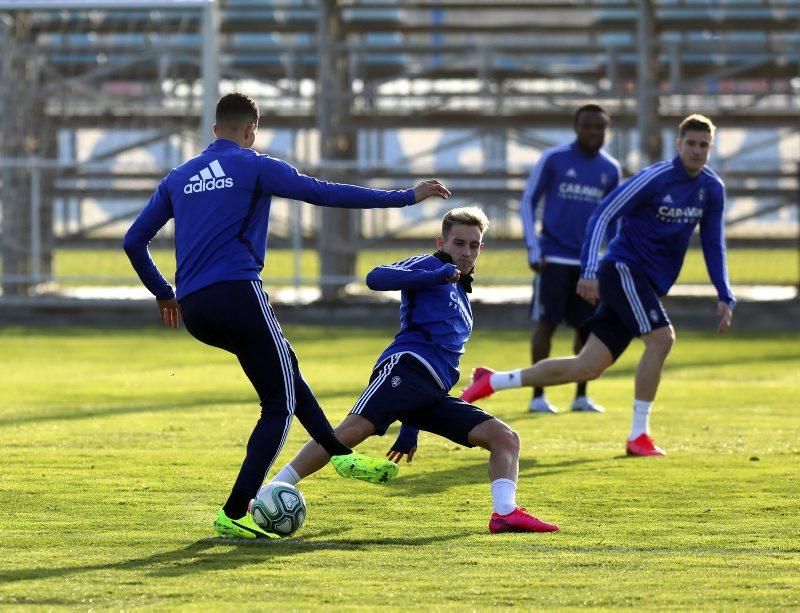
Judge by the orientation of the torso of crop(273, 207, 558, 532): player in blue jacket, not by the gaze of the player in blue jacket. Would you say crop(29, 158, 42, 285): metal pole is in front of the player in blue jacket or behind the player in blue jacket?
behind

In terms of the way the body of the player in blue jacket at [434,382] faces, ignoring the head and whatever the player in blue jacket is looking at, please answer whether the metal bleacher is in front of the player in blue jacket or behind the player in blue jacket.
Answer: behind

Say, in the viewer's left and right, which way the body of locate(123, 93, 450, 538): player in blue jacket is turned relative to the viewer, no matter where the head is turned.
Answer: facing away from the viewer and to the right of the viewer

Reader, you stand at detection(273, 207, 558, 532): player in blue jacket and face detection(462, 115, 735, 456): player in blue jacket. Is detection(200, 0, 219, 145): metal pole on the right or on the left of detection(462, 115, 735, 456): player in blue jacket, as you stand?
left

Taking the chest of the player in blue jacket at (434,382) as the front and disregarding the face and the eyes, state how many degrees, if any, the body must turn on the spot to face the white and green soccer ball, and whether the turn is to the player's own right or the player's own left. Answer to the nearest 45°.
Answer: approximately 90° to the player's own right

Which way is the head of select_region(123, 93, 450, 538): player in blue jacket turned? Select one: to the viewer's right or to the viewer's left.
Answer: to the viewer's right
